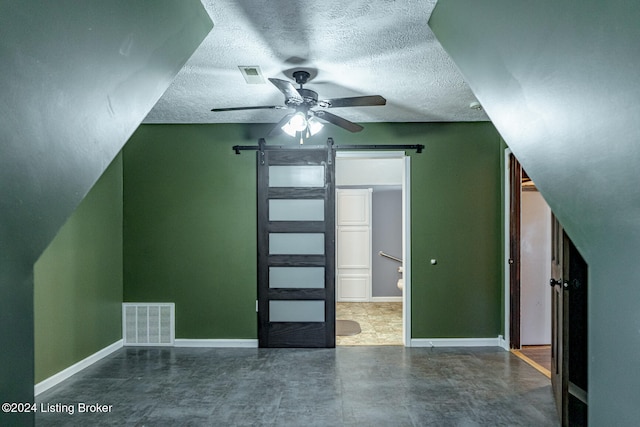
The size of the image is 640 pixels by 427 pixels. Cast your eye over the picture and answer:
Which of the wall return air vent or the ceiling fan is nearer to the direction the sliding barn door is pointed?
the ceiling fan

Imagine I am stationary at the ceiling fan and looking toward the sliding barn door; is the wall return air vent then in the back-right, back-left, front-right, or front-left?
front-left

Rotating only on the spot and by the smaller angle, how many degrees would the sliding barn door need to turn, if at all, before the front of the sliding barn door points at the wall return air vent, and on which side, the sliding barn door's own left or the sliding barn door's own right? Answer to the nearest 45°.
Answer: approximately 90° to the sliding barn door's own right

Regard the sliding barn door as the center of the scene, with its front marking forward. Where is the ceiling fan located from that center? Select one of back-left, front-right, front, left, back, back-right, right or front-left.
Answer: front

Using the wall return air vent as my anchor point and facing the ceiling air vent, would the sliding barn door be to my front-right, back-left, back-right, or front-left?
front-left

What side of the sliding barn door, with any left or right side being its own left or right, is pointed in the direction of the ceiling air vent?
front

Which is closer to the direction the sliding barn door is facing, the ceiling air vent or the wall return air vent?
the ceiling air vent

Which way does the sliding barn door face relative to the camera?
toward the camera
